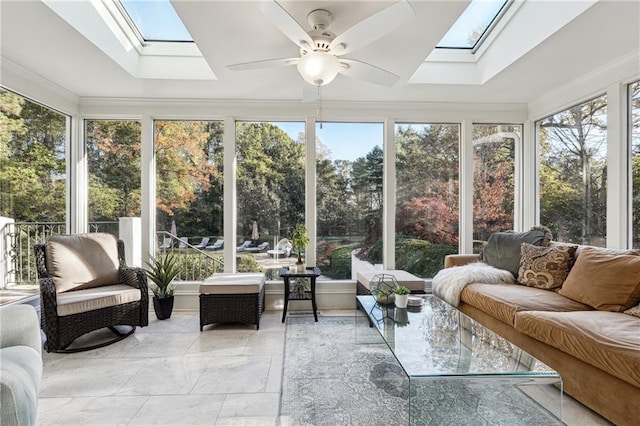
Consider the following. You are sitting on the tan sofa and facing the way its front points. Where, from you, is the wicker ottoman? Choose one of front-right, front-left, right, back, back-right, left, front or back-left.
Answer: front-right

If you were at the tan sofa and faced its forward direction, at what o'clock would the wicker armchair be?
The wicker armchair is roughly at 1 o'clock from the tan sofa.

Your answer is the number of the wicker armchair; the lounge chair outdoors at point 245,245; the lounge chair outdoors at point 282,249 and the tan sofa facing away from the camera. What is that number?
0

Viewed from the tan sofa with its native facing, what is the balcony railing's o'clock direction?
The balcony railing is roughly at 1 o'clock from the tan sofa.

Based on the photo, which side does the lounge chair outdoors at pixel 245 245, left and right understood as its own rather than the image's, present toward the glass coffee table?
left

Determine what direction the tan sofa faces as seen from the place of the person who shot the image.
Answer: facing the viewer and to the left of the viewer

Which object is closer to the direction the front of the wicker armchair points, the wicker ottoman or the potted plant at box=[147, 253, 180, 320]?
the wicker ottoman

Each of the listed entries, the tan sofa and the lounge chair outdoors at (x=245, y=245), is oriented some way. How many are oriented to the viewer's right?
0

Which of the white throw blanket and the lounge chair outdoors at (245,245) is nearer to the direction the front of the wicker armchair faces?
the white throw blanket

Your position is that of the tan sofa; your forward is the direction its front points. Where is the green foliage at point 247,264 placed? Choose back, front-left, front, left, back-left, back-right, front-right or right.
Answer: front-right

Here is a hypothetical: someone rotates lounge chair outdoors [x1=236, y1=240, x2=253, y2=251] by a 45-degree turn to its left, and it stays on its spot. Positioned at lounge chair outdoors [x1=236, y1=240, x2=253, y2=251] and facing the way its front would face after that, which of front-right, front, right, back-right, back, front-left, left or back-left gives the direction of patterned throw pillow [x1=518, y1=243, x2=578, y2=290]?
front-left

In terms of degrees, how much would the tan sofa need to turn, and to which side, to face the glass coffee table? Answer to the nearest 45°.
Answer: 0° — it already faces it
